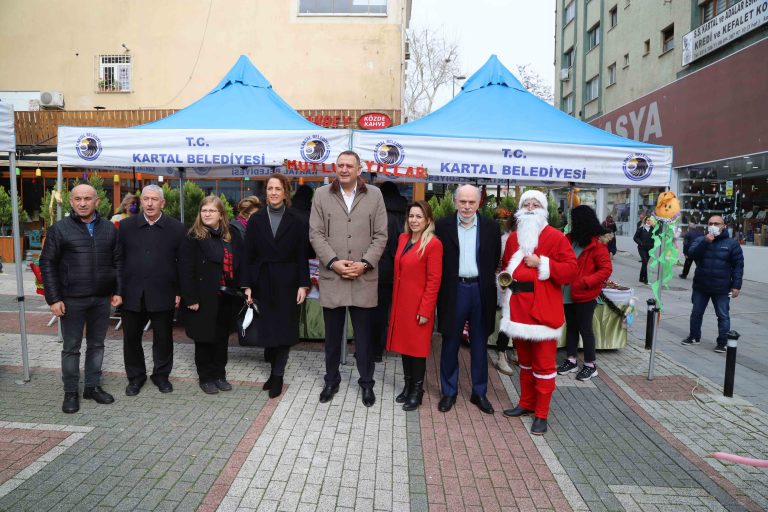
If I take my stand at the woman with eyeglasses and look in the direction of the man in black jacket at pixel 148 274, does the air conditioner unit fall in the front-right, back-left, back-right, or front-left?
front-right

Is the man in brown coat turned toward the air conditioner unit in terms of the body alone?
no

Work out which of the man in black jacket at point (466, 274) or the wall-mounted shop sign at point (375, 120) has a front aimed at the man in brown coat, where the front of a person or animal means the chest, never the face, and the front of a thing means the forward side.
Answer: the wall-mounted shop sign

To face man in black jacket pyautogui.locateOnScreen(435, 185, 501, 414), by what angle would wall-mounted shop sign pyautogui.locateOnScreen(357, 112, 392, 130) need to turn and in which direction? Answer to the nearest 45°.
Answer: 0° — it already faces them

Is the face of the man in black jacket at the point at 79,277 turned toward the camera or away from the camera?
toward the camera

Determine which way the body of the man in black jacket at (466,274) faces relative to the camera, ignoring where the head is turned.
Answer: toward the camera

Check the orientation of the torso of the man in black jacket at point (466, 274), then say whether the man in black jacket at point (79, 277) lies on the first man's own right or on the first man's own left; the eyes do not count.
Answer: on the first man's own right

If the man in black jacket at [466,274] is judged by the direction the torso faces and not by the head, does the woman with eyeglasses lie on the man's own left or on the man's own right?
on the man's own right

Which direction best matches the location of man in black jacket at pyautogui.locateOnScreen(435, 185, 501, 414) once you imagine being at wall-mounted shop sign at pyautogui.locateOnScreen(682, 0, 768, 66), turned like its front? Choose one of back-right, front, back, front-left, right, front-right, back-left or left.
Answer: front-left

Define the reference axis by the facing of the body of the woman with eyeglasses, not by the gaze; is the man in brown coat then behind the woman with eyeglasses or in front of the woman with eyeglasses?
in front

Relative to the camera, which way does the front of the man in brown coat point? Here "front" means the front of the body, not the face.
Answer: toward the camera

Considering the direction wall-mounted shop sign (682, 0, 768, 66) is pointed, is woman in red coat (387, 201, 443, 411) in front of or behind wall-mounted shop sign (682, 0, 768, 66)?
in front

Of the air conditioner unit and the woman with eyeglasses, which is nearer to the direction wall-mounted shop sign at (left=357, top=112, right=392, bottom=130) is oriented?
the woman with eyeglasses

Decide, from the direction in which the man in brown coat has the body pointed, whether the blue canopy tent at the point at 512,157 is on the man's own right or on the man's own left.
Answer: on the man's own left

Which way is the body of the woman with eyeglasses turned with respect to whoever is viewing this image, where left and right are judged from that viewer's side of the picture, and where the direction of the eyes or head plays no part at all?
facing the viewer and to the right of the viewer

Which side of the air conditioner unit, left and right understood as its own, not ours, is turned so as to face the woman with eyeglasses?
front

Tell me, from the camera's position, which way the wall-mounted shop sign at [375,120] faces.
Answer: facing the viewer

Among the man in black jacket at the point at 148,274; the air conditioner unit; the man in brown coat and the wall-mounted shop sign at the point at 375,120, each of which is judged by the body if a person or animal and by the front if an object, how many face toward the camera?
4

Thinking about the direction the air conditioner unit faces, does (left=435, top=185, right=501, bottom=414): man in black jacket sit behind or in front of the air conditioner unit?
in front

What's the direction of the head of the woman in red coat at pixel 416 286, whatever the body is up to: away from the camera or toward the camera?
toward the camera

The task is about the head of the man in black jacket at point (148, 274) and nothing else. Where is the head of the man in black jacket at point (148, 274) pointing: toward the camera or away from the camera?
toward the camera
